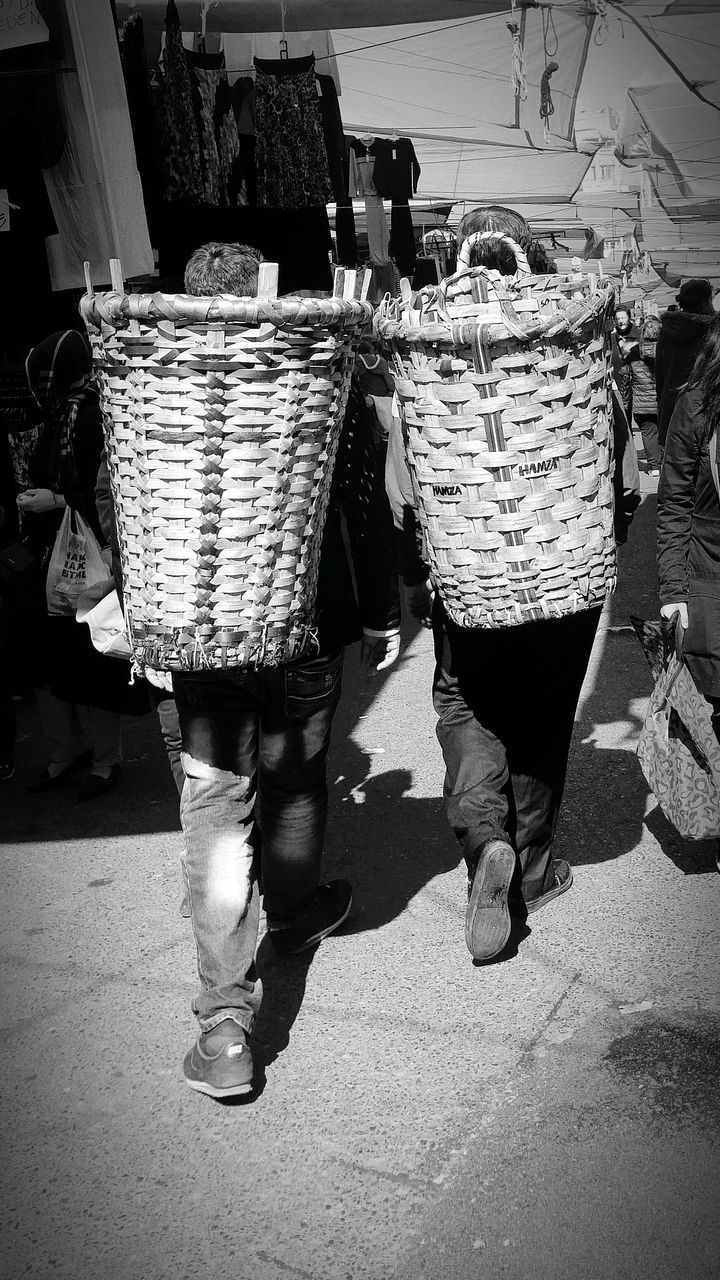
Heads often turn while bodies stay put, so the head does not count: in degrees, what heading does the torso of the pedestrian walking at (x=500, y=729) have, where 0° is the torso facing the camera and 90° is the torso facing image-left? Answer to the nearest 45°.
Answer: approximately 180°

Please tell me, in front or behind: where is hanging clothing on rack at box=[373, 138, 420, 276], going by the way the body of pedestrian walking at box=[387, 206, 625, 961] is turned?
in front

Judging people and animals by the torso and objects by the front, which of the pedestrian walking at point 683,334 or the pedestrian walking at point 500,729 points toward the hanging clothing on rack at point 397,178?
the pedestrian walking at point 500,729

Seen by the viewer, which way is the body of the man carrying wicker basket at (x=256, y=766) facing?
away from the camera

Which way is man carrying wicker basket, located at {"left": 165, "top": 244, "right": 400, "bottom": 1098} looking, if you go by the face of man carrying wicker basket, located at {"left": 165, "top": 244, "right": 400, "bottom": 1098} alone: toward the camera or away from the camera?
away from the camera

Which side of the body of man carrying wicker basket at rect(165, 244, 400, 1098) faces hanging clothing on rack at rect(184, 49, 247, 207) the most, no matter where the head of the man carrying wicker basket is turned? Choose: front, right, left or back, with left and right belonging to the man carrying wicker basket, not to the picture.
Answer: front
